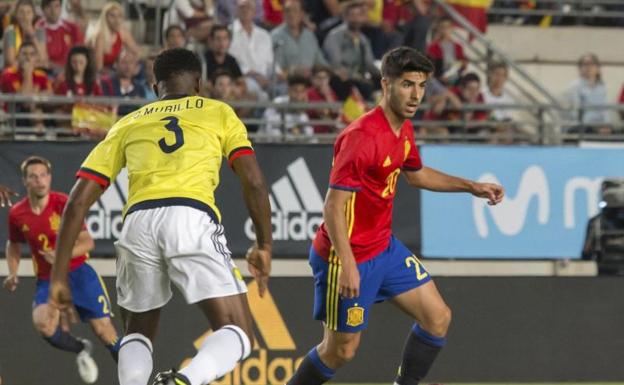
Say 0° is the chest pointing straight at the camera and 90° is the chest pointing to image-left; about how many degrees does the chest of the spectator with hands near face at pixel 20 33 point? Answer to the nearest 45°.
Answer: approximately 0°

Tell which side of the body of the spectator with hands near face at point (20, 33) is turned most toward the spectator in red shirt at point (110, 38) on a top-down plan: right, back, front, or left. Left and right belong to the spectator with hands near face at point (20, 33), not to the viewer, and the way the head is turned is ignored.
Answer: left

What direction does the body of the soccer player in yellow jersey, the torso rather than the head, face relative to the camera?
away from the camera

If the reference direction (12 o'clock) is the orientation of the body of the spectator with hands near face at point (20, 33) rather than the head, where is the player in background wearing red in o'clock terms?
The player in background wearing red is roughly at 12 o'clock from the spectator with hands near face.

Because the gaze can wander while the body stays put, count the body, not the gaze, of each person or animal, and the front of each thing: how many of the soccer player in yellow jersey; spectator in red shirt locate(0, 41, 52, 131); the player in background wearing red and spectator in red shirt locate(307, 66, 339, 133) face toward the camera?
3

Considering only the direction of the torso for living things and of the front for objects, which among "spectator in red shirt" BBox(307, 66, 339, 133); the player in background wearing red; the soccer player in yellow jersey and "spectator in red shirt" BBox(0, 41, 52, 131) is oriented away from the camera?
the soccer player in yellow jersey

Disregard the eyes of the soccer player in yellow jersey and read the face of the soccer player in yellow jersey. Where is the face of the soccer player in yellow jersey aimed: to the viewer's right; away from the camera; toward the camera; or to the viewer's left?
away from the camera

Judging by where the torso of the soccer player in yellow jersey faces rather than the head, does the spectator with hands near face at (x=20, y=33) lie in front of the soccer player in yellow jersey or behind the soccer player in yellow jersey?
in front
